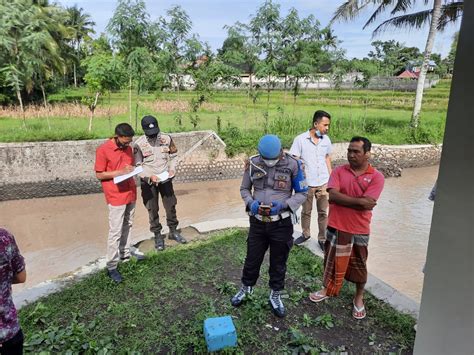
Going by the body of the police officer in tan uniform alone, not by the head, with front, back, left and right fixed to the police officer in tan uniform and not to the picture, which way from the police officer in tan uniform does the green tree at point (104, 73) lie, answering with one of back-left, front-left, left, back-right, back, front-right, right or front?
back

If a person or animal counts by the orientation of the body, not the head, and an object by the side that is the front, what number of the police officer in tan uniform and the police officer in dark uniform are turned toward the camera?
2

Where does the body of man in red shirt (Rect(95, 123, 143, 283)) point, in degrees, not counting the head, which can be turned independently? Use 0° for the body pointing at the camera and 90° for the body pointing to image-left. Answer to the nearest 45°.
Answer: approximately 315°

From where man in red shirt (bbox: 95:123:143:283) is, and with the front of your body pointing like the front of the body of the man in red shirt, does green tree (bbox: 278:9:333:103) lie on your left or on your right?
on your left

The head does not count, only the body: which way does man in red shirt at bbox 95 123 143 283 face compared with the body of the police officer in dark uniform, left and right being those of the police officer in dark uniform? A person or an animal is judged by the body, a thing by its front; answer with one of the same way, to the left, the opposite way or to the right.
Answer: to the left

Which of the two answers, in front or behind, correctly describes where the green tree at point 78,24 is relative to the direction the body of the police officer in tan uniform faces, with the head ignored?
behind

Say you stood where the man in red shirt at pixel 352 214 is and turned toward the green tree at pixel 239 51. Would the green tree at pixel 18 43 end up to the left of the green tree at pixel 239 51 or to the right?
left

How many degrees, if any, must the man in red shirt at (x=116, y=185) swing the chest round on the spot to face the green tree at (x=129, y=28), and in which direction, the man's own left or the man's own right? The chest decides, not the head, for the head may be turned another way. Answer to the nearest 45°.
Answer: approximately 135° to the man's own left

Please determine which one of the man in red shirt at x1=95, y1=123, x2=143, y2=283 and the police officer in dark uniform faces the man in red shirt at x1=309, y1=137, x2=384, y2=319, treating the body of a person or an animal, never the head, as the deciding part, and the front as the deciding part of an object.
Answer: the man in red shirt at x1=95, y1=123, x2=143, y2=283

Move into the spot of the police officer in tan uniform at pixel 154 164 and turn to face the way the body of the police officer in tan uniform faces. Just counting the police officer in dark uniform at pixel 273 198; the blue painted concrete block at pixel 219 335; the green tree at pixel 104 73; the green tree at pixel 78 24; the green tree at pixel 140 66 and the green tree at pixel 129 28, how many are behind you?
4

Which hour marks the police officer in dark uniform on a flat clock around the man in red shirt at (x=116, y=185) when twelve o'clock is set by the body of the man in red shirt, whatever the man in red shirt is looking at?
The police officer in dark uniform is roughly at 12 o'clock from the man in red shirt.

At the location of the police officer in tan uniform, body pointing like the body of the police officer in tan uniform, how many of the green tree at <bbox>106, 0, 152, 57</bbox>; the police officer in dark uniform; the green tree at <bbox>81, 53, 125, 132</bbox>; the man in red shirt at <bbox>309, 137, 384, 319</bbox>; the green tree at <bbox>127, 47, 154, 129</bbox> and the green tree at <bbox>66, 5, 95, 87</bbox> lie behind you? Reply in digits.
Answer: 4

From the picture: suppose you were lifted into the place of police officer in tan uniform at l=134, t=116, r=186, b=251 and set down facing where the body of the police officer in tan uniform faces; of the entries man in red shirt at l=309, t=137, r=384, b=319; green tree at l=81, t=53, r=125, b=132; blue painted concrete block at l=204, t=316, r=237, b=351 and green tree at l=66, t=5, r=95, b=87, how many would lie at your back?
2

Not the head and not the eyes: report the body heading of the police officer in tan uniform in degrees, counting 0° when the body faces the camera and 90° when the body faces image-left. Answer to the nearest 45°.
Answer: approximately 0°
